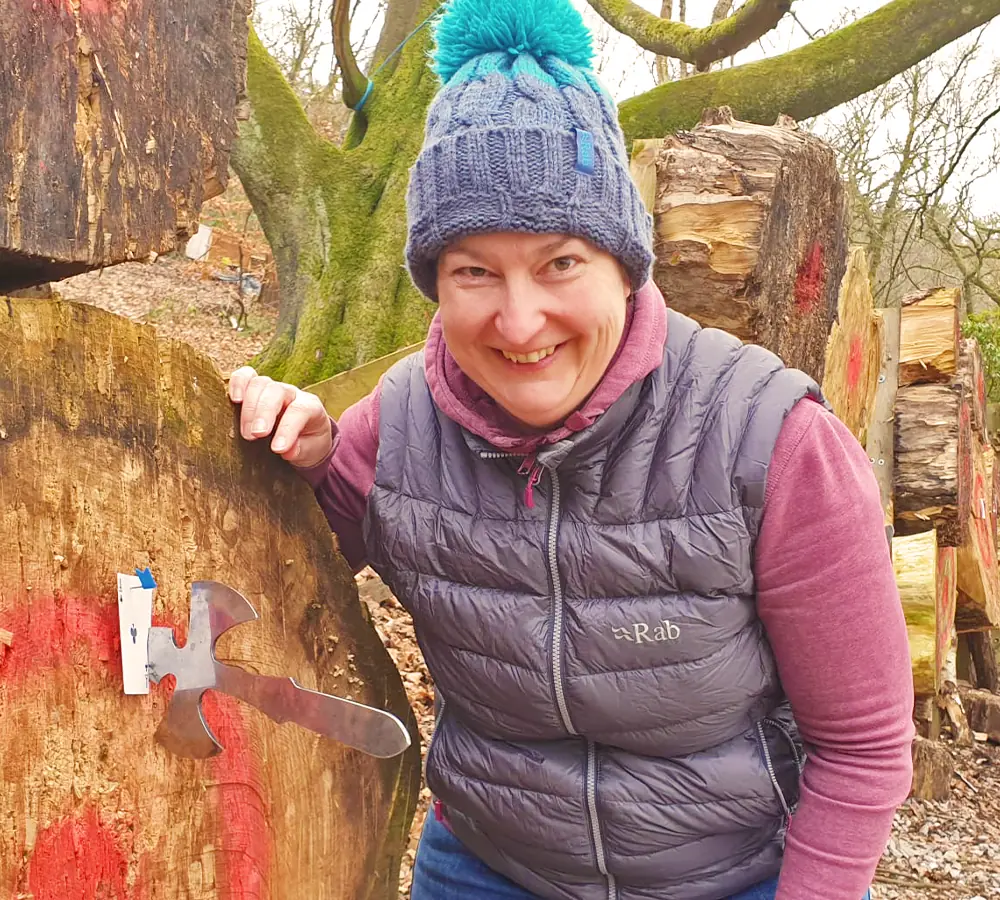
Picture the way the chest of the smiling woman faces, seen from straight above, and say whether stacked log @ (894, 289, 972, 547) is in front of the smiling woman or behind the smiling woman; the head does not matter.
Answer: behind

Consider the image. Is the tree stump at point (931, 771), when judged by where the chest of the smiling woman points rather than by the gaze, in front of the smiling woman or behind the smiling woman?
behind

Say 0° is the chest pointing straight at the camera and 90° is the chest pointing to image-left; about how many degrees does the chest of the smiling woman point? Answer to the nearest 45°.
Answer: approximately 0°

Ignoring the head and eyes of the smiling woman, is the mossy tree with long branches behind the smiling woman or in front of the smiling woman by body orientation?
behind

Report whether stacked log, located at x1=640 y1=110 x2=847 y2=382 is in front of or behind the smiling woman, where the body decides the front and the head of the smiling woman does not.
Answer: behind
